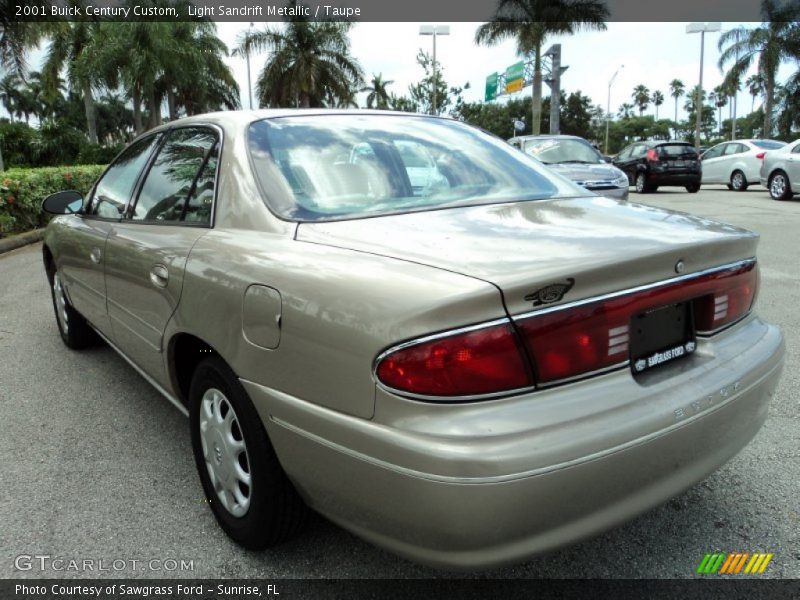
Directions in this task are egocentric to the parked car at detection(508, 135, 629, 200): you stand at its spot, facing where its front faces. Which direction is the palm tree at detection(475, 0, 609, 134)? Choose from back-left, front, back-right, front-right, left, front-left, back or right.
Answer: back-left

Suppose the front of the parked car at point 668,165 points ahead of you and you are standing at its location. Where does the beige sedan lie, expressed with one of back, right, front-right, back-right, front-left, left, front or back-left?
back-left

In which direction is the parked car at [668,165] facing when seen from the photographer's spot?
facing away from the viewer and to the left of the viewer

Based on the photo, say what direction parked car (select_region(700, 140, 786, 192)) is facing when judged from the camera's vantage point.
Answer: facing away from the viewer and to the left of the viewer

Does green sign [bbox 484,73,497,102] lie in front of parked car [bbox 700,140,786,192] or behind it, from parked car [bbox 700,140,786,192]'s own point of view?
in front

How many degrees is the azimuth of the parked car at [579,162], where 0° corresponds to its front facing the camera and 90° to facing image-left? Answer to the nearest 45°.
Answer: approximately 315°

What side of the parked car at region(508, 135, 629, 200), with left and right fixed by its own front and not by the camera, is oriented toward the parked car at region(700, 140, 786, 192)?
left

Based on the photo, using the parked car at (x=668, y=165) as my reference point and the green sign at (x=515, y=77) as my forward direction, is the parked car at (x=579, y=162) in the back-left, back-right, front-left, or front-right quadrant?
back-left
